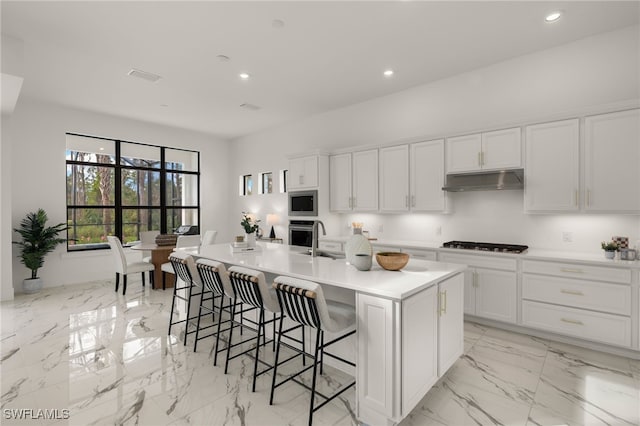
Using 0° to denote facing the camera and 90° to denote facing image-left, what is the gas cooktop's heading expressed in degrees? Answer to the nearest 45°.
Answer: approximately 0°

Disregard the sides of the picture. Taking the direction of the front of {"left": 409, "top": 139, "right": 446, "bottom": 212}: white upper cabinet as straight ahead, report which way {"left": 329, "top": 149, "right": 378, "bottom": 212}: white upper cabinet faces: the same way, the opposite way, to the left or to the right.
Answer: the same way

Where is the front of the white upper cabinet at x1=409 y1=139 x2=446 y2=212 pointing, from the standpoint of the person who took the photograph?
facing the viewer and to the left of the viewer

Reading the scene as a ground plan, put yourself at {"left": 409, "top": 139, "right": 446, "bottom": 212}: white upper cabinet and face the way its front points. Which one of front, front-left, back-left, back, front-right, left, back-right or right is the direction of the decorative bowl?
front-left

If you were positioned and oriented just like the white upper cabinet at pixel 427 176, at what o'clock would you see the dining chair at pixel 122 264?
The dining chair is roughly at 1 o'clock from the white upper cabinet.

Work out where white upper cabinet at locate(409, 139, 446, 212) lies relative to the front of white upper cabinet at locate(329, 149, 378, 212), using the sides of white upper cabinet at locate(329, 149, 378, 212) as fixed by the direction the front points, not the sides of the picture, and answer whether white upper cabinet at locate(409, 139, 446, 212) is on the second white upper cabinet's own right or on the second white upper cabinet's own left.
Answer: on the second white upper cabinet's own left

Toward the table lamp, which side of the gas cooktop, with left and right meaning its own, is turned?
right

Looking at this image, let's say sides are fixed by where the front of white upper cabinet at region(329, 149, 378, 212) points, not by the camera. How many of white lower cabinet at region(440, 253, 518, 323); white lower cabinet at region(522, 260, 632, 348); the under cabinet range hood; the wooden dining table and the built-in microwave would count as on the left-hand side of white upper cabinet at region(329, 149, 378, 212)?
3

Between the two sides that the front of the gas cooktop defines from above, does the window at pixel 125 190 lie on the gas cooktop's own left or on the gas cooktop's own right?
on the gas cooktop's own right

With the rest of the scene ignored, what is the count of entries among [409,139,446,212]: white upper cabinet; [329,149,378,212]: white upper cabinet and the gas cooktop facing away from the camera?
0

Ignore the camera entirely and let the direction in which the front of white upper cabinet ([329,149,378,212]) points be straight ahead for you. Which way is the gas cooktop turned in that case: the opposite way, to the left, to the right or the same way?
the same way

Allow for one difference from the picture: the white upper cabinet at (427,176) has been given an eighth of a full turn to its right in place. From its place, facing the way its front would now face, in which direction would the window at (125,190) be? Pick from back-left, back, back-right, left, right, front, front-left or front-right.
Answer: front
